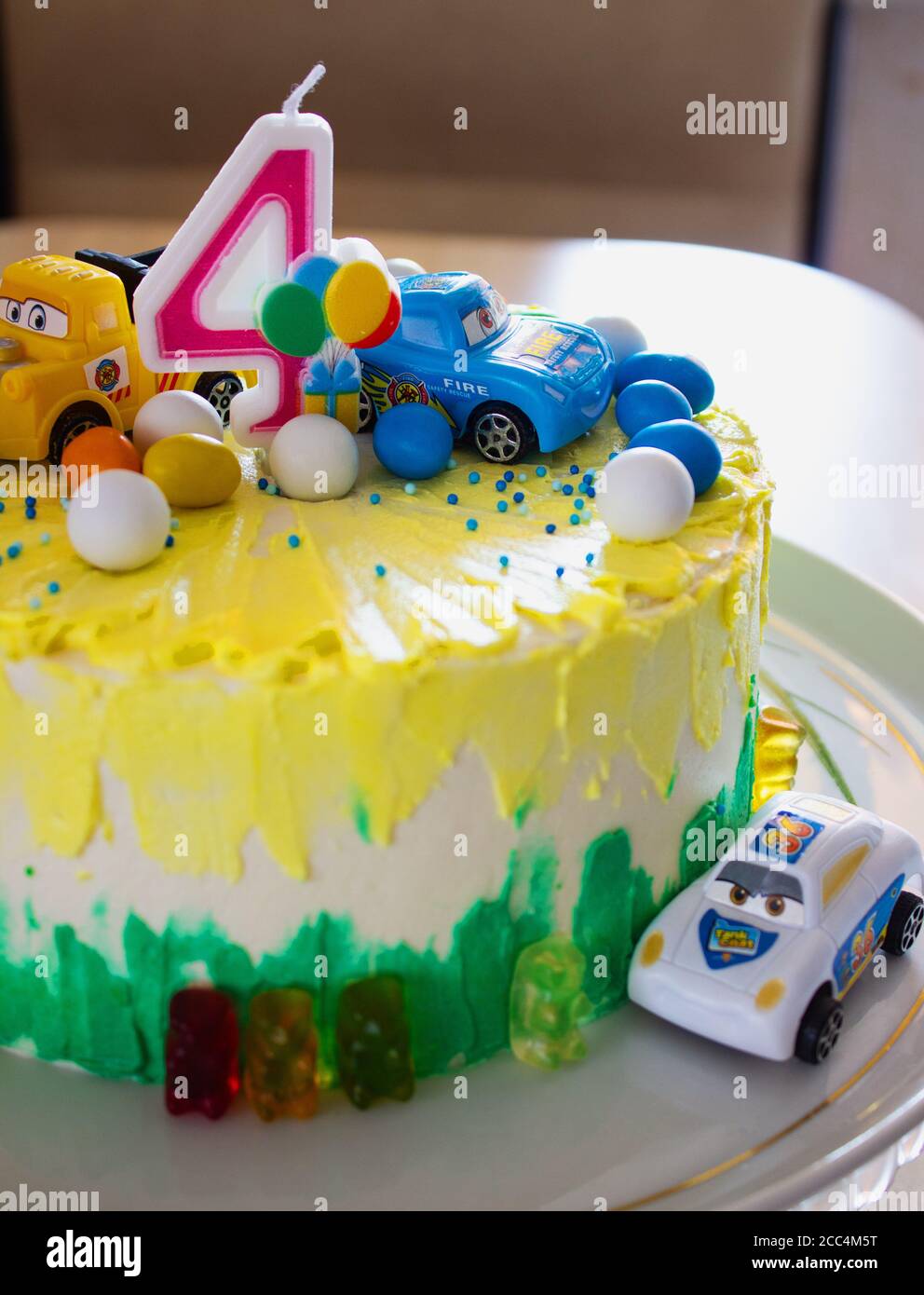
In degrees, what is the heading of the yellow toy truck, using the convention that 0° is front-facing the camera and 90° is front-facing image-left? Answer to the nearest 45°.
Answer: approximately 45°

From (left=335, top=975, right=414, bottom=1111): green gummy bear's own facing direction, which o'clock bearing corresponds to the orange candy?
The orange candy is roughly at 5 o'clock from the green gummy bear.

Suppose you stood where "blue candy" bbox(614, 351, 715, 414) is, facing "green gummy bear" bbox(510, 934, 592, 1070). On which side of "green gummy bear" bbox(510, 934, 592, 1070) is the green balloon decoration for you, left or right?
right

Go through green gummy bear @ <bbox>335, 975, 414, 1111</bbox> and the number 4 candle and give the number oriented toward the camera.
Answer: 2

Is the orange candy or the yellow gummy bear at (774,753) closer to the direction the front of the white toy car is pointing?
the orange candy

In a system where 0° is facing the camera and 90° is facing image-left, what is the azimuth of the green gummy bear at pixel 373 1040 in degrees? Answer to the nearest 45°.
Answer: approximately 0°
